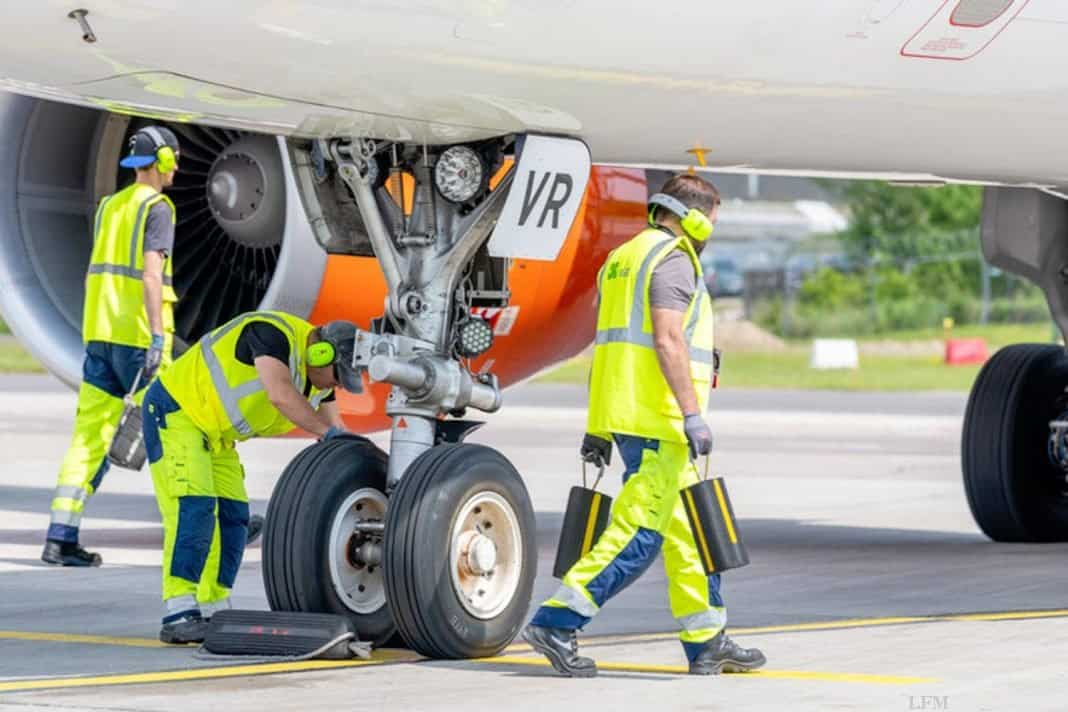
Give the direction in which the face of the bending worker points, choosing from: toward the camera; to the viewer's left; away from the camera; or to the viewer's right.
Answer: to the viewer's right

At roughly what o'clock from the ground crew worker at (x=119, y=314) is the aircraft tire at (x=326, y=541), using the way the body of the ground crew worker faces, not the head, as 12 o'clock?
The aircraft tire is roughly at 4 o'clock from the ground crew worker.

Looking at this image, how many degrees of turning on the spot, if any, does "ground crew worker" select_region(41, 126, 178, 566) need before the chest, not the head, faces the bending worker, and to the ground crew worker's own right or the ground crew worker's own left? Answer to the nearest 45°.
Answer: approximately 135° to the ground crew worker's own right

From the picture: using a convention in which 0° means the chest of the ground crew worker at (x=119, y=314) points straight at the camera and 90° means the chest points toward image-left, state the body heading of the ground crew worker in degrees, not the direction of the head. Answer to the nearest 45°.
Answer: approximately 225°

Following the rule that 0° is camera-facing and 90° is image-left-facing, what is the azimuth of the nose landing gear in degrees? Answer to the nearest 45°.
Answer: approximately 45°
